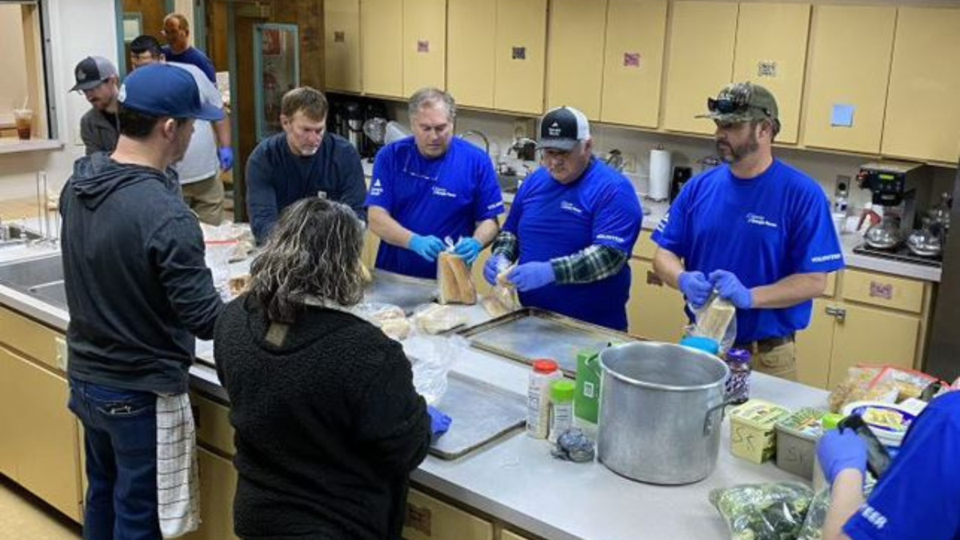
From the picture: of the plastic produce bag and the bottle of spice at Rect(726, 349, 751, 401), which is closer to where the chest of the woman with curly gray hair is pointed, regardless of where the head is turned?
the bottle of spice

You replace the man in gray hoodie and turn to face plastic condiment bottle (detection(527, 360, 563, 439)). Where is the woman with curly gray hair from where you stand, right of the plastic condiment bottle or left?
right

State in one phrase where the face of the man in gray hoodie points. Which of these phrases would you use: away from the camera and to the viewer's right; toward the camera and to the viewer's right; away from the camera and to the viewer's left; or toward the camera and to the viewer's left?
away from the camera and to the viewer's right

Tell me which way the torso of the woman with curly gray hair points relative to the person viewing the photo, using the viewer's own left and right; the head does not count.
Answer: facing away from the viewer and to the right of the viewer

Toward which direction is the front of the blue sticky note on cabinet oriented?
toward the camera

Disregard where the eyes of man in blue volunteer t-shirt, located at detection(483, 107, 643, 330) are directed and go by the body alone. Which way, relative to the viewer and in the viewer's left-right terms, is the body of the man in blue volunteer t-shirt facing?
facing the viewer and to the left of the viewer

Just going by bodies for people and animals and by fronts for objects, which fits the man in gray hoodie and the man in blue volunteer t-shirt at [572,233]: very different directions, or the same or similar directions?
very different directions

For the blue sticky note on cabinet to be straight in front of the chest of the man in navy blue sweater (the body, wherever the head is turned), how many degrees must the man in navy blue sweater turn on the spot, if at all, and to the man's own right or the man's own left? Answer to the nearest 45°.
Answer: approximately 90° to the man's own left

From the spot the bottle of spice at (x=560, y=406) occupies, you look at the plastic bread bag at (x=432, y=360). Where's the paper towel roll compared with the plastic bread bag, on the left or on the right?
right

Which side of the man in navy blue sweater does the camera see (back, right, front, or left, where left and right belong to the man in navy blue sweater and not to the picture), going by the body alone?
front

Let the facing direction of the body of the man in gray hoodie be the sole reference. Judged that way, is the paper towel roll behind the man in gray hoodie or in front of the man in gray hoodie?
in front

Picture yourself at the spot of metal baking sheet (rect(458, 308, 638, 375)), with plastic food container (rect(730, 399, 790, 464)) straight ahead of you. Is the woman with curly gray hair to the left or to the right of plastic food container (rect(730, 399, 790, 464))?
right

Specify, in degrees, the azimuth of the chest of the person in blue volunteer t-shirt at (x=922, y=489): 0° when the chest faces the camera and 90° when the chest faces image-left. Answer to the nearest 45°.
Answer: approximately 90°

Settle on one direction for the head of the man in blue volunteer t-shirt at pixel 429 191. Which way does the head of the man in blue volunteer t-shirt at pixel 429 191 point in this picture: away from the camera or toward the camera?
toward the camera

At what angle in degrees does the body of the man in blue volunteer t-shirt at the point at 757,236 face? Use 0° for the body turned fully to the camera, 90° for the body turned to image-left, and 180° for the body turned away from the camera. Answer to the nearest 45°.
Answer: approximately 45°

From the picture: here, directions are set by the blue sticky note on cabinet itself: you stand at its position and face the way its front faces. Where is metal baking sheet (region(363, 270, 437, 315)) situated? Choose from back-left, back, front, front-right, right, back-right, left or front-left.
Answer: front-right

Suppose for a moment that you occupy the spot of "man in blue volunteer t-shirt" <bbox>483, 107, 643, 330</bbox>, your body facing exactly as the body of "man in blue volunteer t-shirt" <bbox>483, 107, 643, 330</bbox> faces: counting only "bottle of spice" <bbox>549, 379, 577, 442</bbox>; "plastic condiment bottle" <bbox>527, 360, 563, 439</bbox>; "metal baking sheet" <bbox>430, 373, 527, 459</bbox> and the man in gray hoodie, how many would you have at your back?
0

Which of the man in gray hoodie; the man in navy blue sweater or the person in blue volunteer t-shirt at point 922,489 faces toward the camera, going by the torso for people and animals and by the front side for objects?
the man in navy blue sweater
